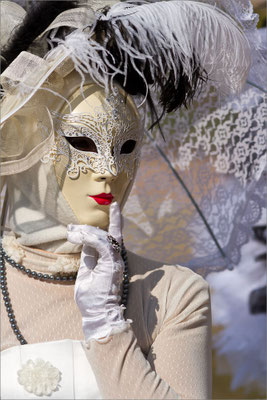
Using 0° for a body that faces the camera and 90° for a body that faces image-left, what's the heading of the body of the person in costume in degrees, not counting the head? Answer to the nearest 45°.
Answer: approximately 0°

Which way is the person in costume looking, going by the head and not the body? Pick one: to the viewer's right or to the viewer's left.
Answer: to the viewer's right
